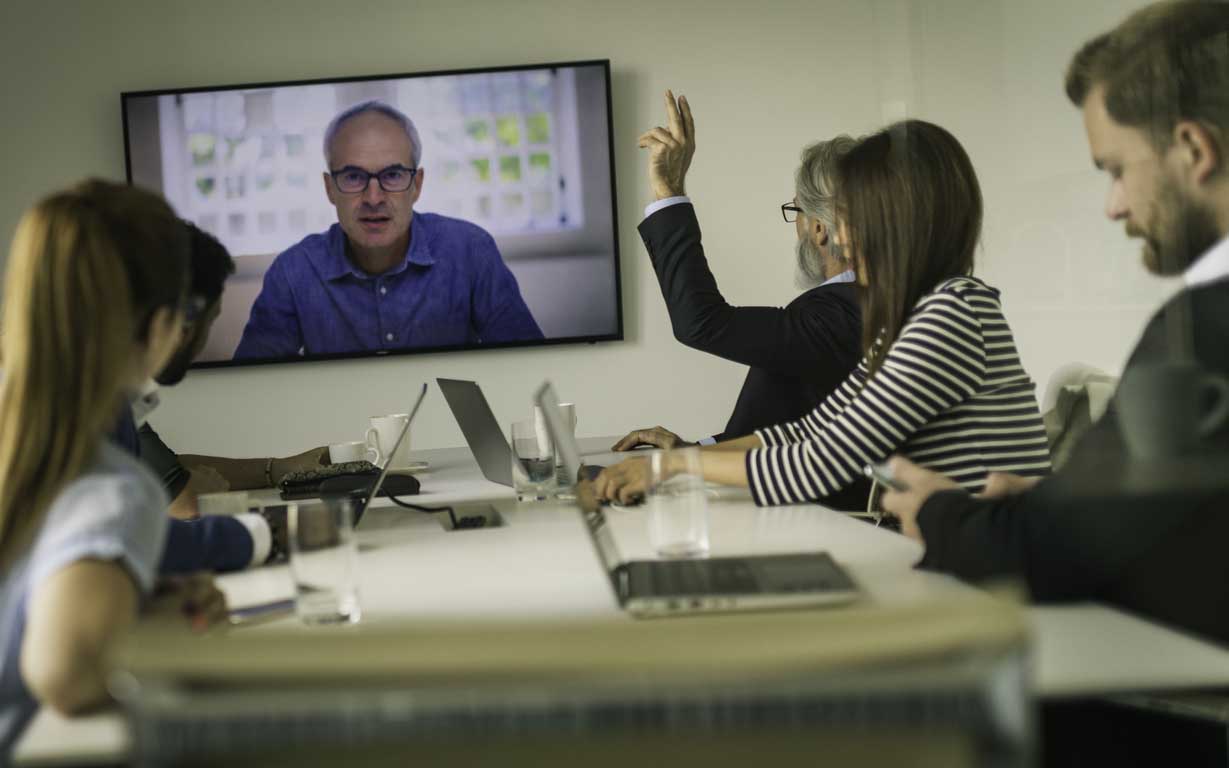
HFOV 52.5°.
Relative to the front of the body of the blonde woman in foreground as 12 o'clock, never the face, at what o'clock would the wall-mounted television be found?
The wall-mounted television is roughly at 11 o'clock from the blonde woman in foreground.

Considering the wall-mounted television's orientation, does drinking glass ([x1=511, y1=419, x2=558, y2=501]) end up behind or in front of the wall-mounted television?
in front

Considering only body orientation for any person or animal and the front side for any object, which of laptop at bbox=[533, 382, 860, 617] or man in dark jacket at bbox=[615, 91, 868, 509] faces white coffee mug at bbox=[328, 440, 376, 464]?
the man in dark jacket

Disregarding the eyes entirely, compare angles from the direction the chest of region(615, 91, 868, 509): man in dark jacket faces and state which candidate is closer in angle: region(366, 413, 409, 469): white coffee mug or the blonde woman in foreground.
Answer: the white coffee mug

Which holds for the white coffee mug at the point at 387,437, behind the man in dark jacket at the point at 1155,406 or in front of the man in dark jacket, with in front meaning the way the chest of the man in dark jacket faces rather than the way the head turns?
in front

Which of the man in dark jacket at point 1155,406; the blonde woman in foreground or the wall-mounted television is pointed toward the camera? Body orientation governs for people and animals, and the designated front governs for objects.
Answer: the wall-mounted television

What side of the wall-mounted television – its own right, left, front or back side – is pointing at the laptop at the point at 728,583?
front

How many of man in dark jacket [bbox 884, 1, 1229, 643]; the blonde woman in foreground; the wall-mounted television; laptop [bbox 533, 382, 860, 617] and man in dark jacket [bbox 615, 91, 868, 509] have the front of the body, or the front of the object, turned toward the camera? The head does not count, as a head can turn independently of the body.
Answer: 1

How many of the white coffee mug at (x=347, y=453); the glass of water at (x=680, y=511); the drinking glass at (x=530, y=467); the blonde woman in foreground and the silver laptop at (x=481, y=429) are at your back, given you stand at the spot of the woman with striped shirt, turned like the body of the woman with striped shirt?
0

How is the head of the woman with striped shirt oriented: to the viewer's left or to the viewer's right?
to the viewer's left

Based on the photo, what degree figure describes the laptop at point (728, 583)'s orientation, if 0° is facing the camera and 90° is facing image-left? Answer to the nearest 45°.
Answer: approximately 270°

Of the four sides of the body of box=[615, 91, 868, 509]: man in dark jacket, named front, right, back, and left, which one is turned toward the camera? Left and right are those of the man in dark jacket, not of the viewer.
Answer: left

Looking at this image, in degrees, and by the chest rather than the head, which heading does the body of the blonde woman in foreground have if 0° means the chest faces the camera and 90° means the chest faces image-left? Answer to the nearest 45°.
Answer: approximately 225°

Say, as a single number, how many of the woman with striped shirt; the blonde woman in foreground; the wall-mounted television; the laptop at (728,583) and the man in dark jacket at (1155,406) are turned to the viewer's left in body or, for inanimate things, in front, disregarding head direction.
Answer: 2

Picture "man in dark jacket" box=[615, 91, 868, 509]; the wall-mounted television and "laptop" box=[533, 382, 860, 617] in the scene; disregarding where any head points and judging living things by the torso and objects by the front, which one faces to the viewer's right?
the laptop

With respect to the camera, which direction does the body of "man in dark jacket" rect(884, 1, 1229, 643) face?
to the viewer's left

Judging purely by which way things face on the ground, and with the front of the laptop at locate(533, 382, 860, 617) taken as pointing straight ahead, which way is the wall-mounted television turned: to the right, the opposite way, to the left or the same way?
to the right

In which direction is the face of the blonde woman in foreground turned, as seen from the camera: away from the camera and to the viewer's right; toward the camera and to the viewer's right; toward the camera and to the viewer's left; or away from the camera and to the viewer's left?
away from the camera and to the viewer's right

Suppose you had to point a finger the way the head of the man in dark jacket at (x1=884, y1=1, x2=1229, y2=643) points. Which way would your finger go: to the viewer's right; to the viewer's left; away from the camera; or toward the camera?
to the viewer's left
